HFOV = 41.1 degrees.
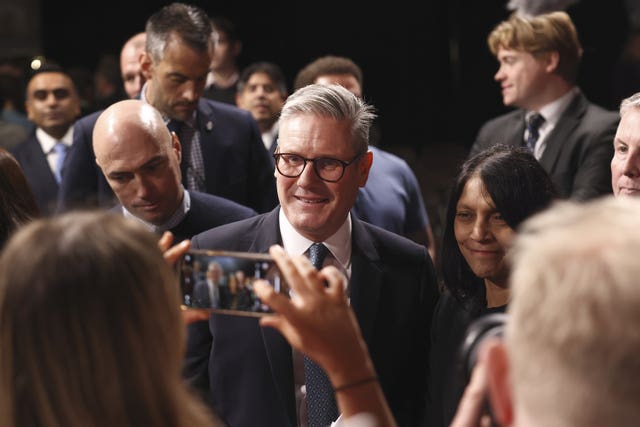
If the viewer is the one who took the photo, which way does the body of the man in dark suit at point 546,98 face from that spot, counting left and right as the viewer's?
facing the viewer and to the left of the viewer

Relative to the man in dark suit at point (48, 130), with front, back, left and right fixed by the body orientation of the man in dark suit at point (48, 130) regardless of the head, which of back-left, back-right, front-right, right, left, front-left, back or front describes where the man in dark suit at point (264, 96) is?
left

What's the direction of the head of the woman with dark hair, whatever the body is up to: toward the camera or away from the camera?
toward the camera

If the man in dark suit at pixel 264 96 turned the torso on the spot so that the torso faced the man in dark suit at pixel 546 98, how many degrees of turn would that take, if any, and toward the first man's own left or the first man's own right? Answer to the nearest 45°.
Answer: approximately 45° to the first man's own left

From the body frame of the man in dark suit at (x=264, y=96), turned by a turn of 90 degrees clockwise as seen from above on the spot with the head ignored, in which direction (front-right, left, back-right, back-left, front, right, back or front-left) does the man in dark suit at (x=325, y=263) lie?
left

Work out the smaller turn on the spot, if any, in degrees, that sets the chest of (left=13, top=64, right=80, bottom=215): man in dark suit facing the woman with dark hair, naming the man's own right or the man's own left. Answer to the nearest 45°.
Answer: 0° — they already face them

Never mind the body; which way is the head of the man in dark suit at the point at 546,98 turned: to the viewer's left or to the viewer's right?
to the viewer's left

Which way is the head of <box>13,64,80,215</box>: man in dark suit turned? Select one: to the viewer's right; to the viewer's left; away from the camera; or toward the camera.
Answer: toward the camera

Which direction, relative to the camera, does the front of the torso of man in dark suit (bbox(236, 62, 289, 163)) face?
toward the camera

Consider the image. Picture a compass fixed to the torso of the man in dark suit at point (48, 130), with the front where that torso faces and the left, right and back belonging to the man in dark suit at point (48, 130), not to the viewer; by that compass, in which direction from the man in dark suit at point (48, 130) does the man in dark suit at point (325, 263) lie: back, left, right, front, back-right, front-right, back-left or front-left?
front

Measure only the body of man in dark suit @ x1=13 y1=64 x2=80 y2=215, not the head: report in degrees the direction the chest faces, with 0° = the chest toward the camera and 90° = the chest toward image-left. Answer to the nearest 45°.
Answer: approximately 0°

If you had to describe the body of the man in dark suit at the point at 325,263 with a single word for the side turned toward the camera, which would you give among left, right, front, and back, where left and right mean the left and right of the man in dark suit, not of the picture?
front
